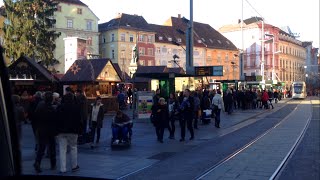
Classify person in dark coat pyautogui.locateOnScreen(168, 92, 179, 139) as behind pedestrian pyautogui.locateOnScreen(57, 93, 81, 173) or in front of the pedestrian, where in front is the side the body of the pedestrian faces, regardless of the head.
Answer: in front

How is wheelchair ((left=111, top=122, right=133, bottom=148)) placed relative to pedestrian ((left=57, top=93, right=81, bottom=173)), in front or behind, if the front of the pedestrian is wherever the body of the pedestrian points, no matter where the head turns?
in front

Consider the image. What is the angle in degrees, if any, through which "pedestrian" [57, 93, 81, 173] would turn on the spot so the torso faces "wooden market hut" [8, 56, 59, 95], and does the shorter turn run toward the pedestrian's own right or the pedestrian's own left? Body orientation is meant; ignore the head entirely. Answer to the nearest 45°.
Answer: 0° — they already face it

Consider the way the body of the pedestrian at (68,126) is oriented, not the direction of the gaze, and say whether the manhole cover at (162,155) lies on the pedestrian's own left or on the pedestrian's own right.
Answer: on the pedestrian's own right

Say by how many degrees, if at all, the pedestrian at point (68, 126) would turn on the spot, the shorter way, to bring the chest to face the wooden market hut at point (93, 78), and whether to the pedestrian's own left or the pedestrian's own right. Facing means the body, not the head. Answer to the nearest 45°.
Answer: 0° — they already face it

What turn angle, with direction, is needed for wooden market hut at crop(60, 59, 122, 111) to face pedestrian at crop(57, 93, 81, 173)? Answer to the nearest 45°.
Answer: approximately 45° to its right

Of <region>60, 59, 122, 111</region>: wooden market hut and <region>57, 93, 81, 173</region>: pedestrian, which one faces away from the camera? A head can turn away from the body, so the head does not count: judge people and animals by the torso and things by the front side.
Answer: the pedestrian

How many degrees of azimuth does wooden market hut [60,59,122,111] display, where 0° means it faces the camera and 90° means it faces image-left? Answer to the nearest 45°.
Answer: approximately 315°

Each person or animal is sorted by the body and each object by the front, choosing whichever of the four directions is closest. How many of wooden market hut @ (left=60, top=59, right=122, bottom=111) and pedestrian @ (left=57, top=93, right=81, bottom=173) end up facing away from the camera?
1

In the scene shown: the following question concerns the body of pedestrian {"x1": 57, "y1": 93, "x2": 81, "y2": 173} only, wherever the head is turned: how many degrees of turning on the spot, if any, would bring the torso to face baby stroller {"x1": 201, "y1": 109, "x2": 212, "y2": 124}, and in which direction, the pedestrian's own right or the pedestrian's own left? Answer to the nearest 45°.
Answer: approximately 45° to the pedestrian's own right

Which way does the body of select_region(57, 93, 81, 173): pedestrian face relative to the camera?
away from the camera
